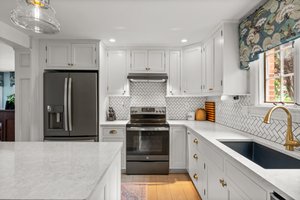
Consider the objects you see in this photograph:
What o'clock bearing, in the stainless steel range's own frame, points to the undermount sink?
The undermount sink is roughly at 11 o'clock from the stainless steel range.

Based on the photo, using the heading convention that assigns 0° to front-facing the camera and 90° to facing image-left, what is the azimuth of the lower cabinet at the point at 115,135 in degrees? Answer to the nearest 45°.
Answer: approximately 0°

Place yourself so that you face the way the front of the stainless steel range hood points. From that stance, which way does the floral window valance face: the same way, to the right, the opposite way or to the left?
to the right

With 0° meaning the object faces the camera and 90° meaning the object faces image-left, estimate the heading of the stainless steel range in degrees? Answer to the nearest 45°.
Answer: approximately 0°

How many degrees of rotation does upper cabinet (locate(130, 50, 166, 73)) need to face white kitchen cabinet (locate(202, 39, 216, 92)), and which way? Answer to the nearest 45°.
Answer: approximately 45° to its left

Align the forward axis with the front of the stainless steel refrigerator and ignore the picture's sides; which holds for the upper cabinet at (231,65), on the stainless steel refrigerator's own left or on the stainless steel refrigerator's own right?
on the stainless steel refrigerator's own left
